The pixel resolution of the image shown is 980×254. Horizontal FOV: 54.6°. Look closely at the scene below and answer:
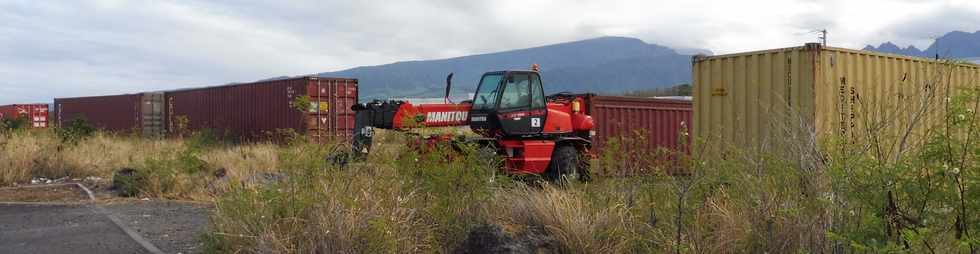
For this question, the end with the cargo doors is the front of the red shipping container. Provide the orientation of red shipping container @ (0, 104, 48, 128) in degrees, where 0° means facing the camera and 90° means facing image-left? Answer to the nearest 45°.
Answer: approximately 315°

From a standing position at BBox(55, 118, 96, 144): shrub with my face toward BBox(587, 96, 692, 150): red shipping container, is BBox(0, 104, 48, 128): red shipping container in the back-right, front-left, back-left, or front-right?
back-left
